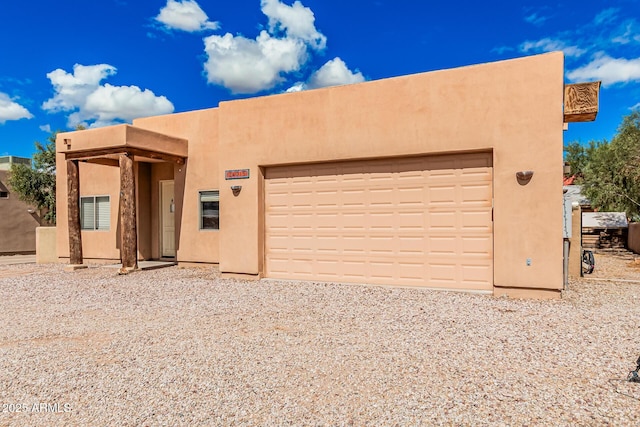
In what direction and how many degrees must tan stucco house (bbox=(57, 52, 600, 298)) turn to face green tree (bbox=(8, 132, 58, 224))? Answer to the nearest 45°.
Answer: approximately 90° to its right

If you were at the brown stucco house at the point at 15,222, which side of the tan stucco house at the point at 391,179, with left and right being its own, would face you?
right

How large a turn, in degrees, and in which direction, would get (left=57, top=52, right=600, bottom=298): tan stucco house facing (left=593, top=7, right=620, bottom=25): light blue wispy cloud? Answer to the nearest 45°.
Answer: approximately 180°

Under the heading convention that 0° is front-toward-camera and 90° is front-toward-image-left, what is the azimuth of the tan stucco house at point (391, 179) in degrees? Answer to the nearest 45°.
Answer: approximately 45°

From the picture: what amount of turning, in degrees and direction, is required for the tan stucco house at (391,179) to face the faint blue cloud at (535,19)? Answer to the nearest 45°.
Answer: approximately 180°
